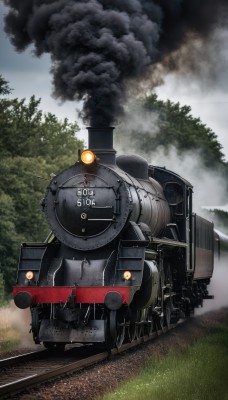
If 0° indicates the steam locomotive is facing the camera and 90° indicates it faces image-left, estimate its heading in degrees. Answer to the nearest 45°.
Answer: approximately 45°
